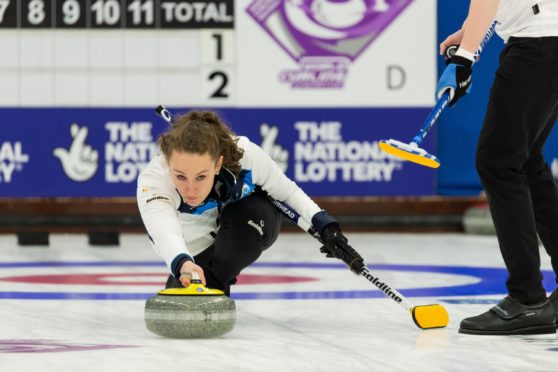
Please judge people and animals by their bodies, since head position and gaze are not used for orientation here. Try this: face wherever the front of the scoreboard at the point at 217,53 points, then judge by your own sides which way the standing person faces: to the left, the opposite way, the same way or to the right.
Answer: to the right

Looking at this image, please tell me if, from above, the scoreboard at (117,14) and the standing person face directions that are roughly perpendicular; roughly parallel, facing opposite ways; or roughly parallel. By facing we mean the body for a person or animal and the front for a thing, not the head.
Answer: roughly perpendicular

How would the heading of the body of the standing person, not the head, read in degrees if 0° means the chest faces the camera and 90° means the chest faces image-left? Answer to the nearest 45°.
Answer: approximately 90°

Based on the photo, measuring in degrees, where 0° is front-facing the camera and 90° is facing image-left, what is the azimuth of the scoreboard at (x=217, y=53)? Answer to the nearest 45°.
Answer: approximately 0°

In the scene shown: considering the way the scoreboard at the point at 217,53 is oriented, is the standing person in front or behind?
in front

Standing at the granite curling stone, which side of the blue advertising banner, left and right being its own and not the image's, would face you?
front
